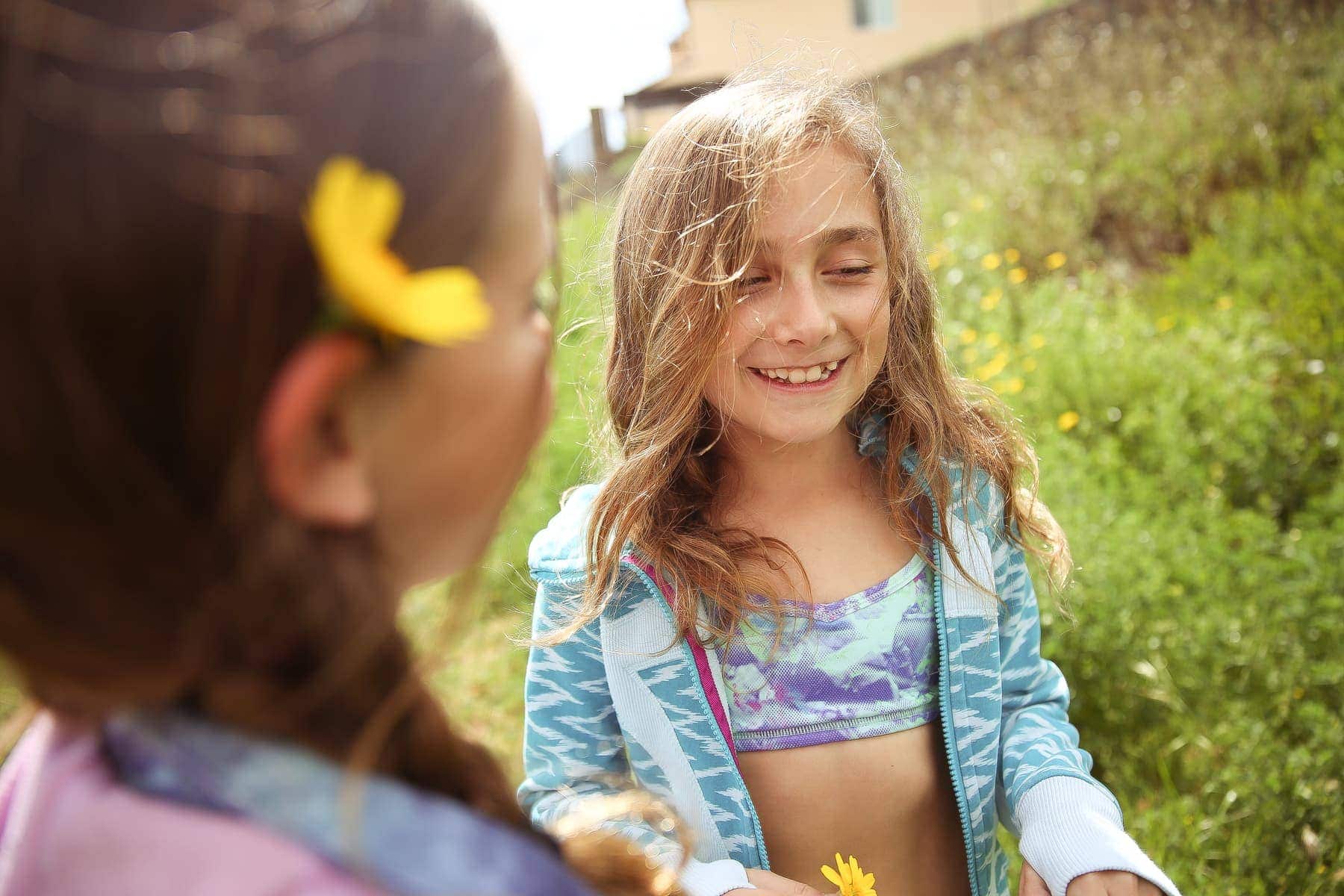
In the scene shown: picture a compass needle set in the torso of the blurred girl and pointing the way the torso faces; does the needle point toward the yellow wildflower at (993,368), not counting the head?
yes

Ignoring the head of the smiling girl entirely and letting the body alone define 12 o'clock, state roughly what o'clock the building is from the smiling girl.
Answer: The building is roughly at 6 o'clock from the smiling girl.

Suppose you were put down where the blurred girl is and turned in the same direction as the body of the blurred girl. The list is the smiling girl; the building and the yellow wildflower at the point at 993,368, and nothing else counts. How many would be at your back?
0

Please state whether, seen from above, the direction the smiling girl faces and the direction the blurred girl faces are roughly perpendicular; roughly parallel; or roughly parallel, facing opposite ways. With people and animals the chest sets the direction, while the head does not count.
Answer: roughly parallel, facing opposite ways

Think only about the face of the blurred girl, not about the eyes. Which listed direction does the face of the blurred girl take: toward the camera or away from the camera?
away from the camera

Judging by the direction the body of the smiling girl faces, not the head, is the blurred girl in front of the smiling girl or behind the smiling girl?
in front

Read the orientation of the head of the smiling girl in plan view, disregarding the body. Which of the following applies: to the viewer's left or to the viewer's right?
to the viewer's left

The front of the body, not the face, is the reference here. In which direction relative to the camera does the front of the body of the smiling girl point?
toward the camera

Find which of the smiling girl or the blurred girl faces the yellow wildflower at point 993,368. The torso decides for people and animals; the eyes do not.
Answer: the blurred girl

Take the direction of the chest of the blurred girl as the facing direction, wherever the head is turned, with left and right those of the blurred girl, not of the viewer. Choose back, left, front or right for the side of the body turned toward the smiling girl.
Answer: front

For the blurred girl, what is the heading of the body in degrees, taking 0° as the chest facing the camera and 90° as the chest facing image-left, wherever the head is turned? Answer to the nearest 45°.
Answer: approximately 225°

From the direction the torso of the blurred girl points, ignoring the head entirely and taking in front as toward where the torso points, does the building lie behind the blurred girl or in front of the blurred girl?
in front

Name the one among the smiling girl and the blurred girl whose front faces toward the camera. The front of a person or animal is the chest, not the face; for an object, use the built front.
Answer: the smiling girl

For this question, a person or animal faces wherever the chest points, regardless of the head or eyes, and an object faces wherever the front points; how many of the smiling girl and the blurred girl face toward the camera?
1
